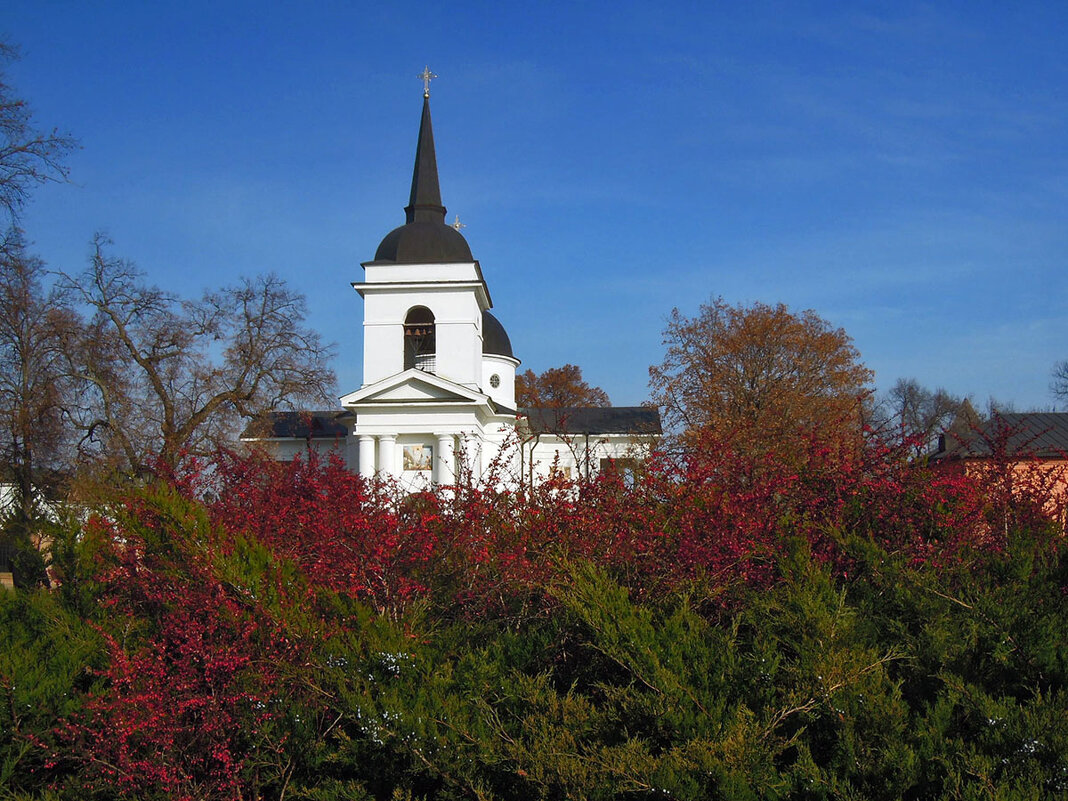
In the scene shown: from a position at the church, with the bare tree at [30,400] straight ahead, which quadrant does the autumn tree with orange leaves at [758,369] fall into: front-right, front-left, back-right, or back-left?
back-left

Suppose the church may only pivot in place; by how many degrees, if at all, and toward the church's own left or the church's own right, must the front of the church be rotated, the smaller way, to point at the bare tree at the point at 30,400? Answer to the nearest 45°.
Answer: approximately 45° to the church's own right

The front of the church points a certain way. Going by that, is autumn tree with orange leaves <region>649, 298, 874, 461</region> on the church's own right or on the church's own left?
on the church's own left

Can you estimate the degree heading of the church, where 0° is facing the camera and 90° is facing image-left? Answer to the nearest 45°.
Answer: approximately 0°
